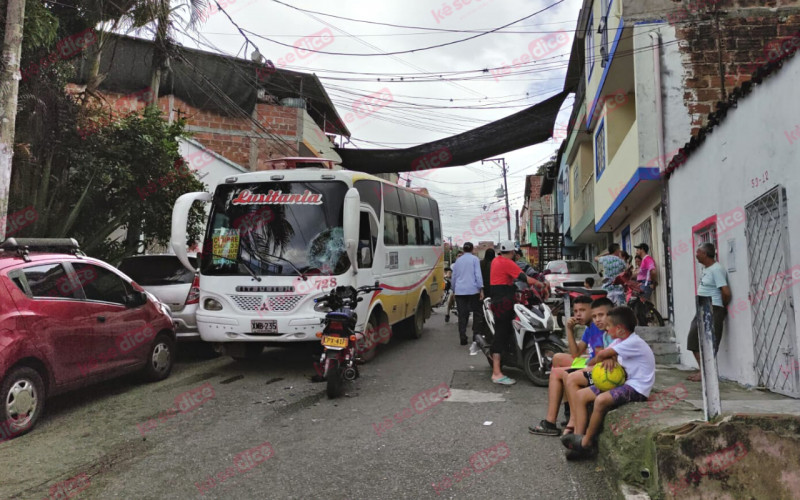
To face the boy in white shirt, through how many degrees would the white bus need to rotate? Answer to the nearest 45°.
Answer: approximately 90° to its left

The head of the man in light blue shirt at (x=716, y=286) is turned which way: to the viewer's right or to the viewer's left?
to the viewer's left

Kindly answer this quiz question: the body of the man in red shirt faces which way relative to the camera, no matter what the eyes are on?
to the viewer's right

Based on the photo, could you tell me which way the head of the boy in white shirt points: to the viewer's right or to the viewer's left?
to the viewer's left
